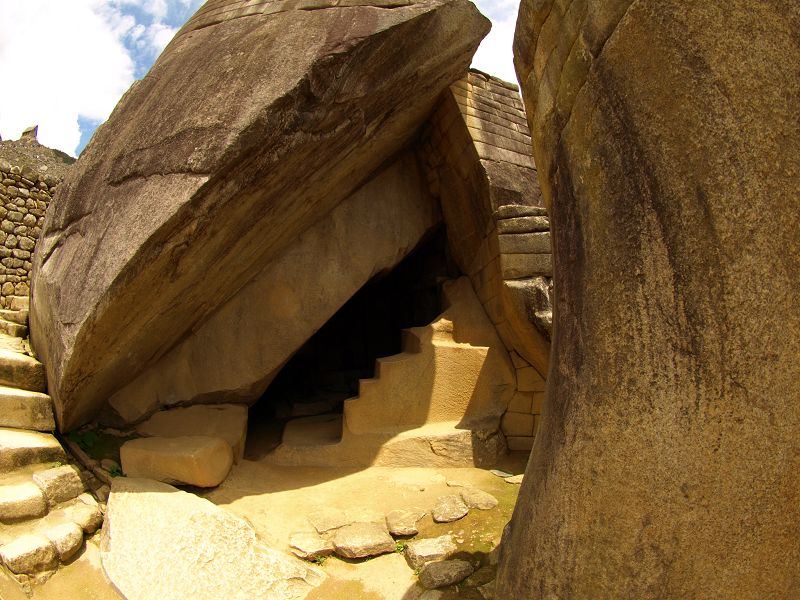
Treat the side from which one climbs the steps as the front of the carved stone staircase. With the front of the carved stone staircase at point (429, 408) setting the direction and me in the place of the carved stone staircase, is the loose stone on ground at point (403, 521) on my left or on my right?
on my left

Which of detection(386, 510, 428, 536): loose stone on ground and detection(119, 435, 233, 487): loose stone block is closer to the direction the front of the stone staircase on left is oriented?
the loose stone on ground

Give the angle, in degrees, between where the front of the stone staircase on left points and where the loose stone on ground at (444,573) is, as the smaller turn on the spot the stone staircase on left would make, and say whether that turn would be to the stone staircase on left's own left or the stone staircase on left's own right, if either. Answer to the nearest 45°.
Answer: approximately 45° to the stone staircase on left's own left

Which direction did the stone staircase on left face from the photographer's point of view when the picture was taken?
facing the viewer

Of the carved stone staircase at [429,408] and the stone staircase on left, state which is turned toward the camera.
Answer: the stone staircase on left

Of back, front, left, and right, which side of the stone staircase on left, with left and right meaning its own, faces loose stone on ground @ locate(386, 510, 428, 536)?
left

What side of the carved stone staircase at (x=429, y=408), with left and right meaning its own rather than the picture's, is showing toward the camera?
left

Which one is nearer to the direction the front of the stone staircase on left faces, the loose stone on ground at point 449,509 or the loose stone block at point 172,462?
the loose stone on ground

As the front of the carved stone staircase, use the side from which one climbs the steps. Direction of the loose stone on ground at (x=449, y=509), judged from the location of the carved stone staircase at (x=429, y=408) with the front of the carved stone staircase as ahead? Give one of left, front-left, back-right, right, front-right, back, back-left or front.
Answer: left

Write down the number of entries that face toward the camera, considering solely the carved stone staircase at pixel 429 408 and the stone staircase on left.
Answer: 1

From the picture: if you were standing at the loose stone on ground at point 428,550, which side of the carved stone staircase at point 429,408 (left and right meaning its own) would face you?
left
